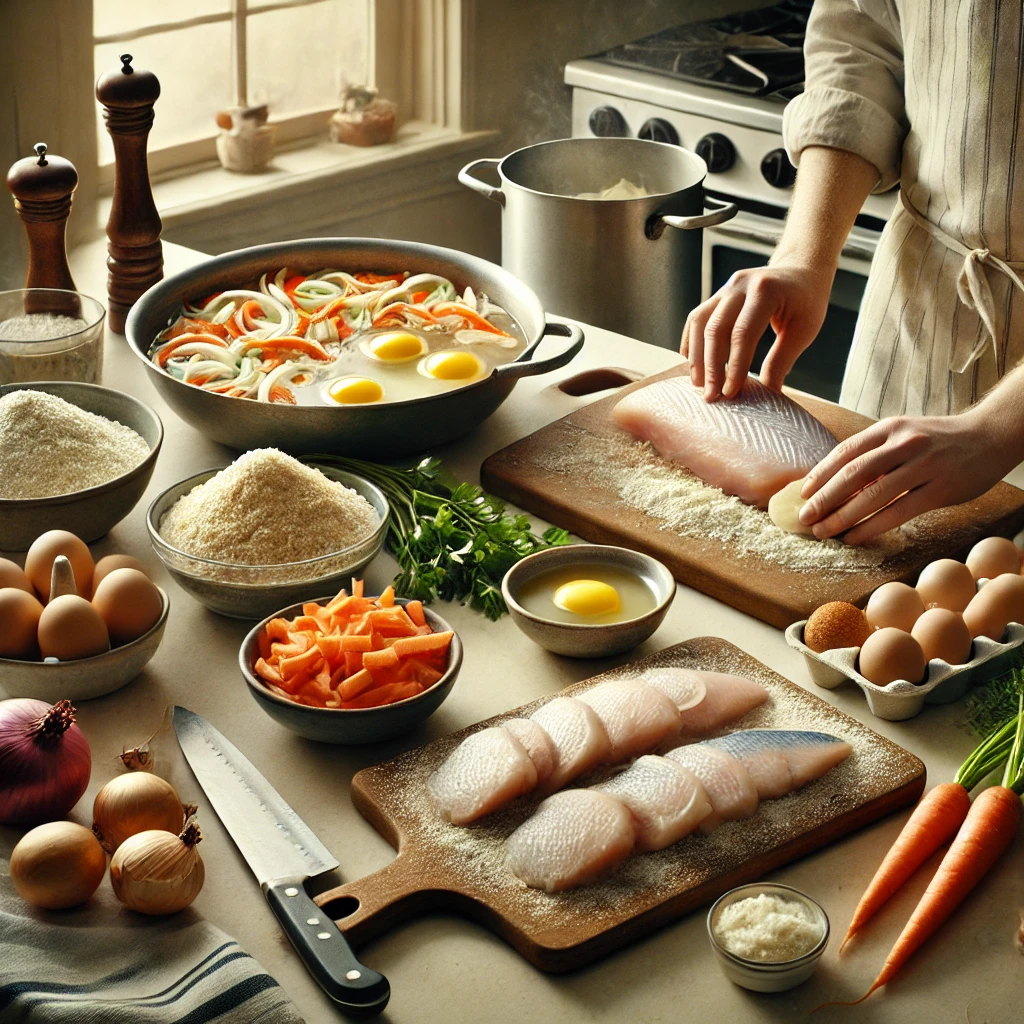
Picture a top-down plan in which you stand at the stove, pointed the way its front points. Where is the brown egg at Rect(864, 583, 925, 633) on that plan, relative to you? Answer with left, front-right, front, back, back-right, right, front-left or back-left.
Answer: front-left

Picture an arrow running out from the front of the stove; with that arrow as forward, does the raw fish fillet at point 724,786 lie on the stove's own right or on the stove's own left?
on the stove's own left

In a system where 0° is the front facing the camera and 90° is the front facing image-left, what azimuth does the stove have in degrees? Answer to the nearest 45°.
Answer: approximately 45°

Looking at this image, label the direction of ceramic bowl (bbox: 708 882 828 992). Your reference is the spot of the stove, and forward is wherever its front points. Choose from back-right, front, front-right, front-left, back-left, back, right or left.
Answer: front-left

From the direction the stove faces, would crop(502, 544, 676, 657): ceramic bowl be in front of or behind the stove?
in front

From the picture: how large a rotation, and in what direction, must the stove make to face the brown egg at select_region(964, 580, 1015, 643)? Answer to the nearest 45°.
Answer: approximately 45° to its left

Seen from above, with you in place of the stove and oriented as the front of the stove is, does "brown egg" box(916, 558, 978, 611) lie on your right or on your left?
on your left

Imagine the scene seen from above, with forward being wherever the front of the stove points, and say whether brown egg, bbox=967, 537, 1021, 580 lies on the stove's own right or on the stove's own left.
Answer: on the stove's own left

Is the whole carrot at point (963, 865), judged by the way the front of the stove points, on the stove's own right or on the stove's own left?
on the stove's own left

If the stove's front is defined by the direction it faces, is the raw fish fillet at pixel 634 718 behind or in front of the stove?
in front
